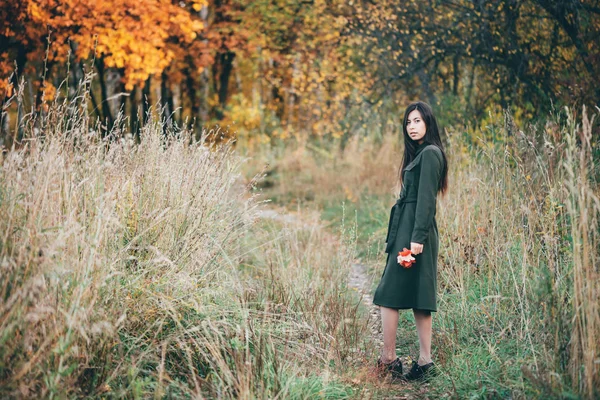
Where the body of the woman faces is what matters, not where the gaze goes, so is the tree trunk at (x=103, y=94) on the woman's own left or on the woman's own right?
on the woman's own right

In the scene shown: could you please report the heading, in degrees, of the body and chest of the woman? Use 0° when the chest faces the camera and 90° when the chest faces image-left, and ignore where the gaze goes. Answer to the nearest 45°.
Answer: approximately 90°
